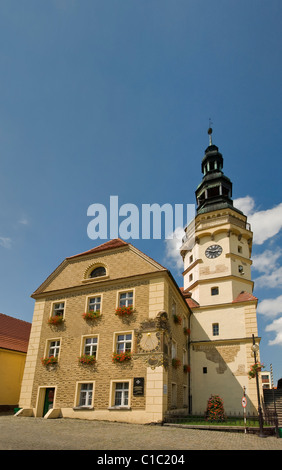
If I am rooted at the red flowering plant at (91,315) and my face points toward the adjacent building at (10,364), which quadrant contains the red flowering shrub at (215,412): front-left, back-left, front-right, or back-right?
back-right

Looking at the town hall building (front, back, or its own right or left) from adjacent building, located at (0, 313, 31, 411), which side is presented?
right

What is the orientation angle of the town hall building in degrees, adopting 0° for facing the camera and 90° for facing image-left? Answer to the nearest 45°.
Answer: approximately 45°
